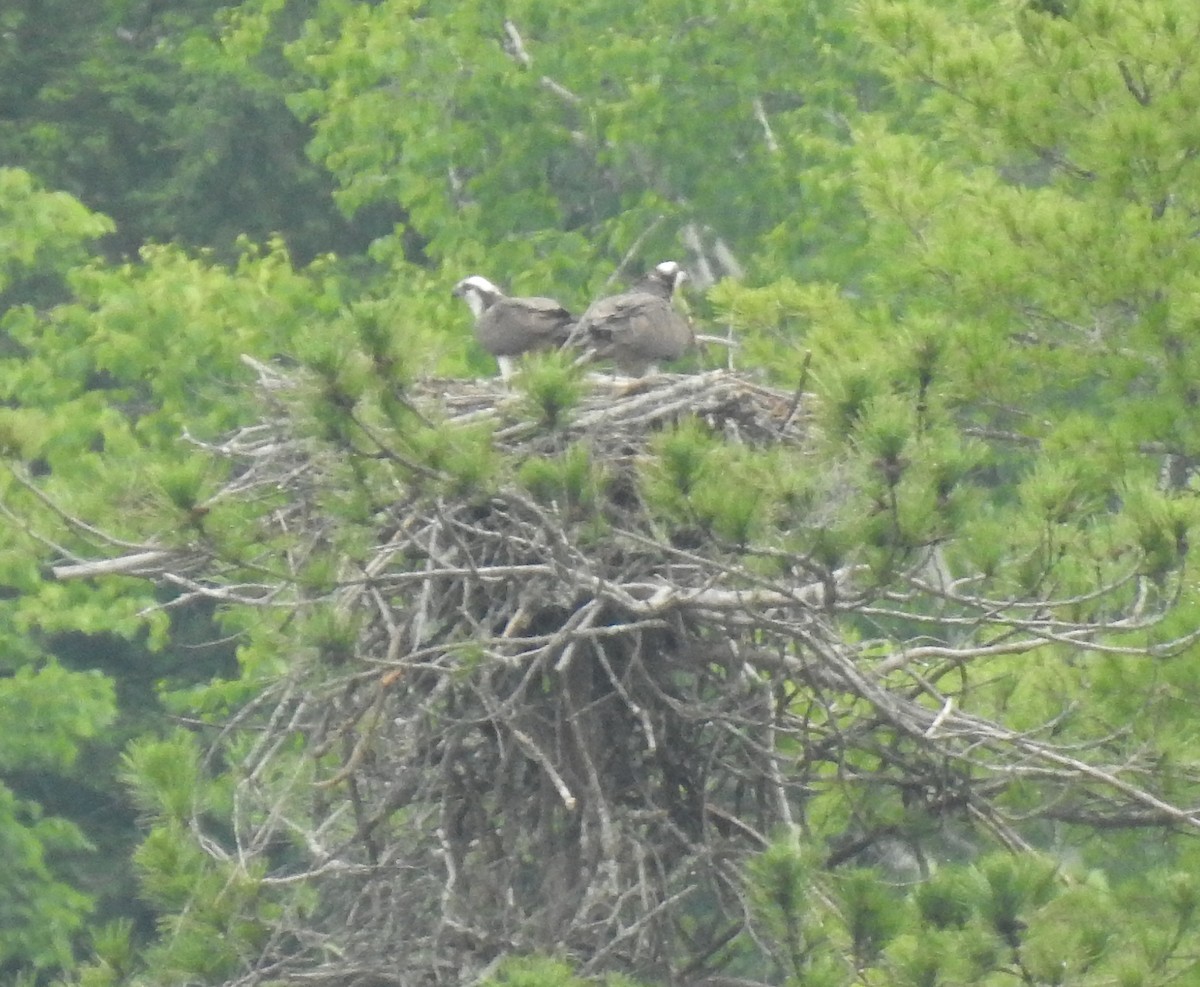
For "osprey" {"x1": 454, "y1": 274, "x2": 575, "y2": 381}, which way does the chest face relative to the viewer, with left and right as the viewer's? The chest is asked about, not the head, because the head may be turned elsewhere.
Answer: facing to the left of the viewer

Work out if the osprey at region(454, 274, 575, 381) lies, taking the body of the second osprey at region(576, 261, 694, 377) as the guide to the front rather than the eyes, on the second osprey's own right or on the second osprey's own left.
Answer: on the second osprey's own left

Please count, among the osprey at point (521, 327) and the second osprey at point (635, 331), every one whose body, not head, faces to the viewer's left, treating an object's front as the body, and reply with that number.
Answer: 1

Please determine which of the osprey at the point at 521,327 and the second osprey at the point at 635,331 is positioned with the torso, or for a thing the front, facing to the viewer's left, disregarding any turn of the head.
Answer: the osprey

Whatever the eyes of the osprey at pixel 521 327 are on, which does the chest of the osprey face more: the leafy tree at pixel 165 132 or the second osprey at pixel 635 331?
the leafy tree

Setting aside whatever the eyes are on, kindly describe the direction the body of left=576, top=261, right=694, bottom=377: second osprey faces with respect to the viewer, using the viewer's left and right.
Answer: facing away from the viewer and to the right of the viewer
